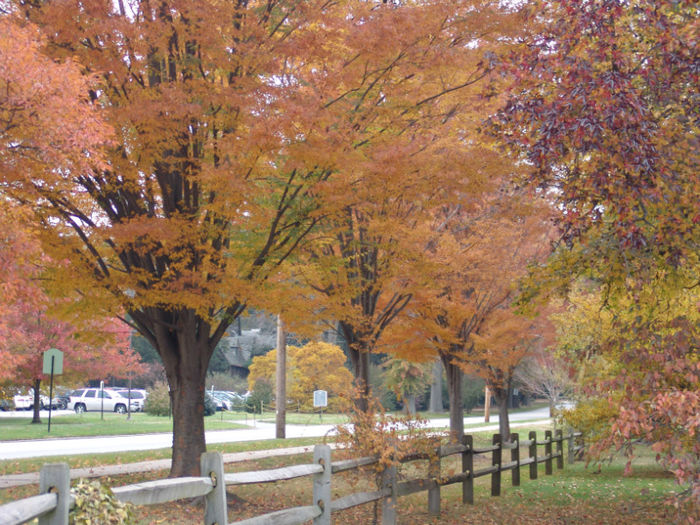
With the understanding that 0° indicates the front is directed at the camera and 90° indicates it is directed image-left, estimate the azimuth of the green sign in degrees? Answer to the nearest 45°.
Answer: approximately 180°

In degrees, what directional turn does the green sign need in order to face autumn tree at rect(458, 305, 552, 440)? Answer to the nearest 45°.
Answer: approximately 90° to its right

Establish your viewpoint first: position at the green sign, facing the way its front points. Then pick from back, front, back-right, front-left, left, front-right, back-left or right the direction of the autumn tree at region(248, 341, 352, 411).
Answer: front-right
